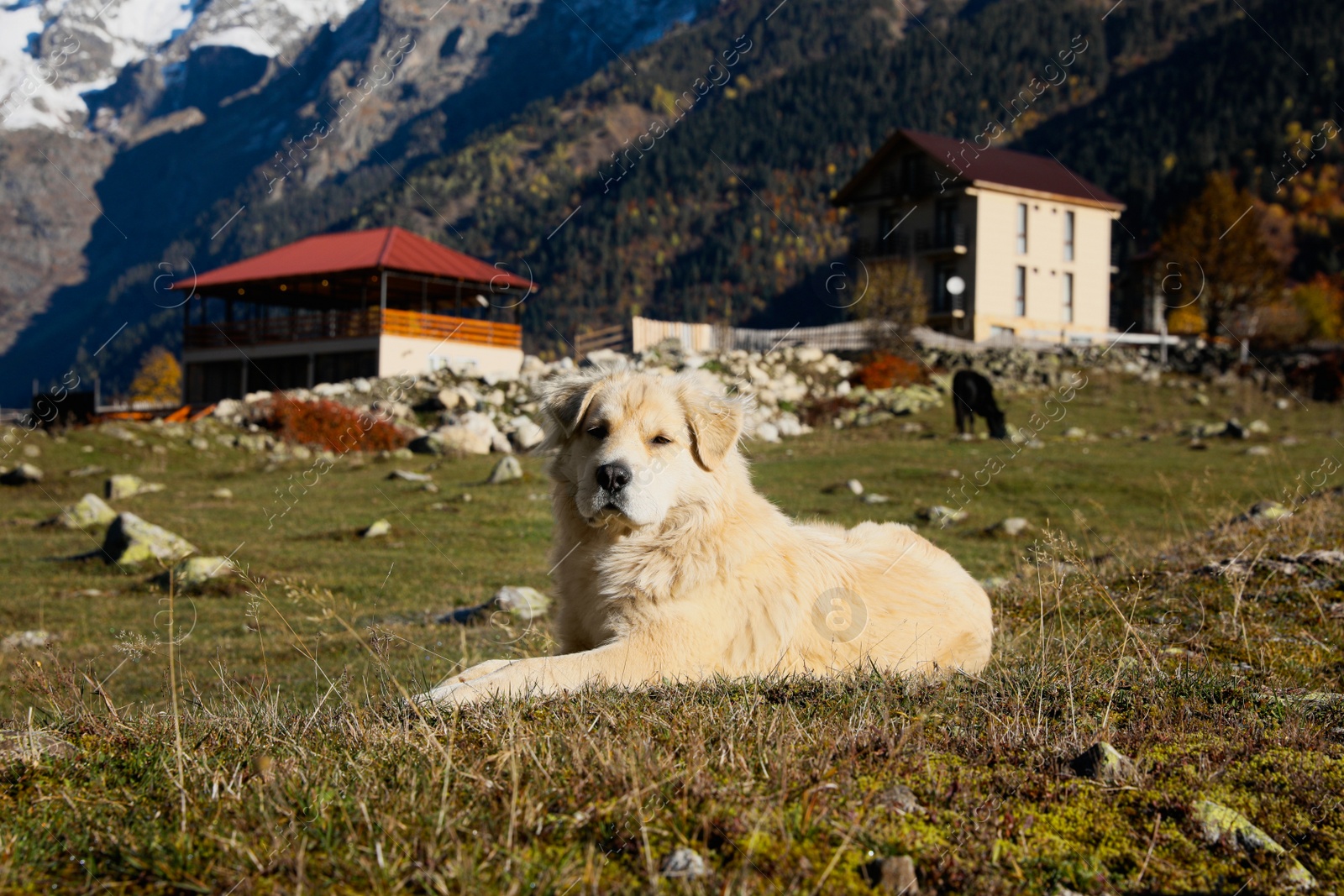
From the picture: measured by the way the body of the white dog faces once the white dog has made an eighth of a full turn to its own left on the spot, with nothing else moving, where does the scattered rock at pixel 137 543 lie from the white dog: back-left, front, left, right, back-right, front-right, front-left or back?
back-right

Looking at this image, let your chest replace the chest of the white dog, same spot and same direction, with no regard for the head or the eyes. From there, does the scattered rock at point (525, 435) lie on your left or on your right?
on your right

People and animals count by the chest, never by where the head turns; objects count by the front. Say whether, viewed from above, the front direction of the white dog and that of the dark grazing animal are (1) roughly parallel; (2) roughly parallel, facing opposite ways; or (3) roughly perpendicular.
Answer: roughly perpendicular

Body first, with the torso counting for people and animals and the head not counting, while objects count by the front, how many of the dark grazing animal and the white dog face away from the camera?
0

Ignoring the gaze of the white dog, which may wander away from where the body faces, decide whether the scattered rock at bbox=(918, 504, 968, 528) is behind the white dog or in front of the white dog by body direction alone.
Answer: behind

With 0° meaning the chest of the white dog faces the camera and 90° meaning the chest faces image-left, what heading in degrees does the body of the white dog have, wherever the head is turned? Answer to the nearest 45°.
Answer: approximately 45°

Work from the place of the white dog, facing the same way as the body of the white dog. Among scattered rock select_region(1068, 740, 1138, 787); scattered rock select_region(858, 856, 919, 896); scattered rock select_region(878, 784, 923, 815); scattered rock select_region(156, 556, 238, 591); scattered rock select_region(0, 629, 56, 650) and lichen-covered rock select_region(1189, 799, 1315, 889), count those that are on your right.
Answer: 2

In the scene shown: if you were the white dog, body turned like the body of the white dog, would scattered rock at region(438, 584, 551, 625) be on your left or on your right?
on your right

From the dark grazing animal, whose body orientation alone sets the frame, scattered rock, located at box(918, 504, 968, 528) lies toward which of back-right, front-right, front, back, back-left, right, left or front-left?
front-right

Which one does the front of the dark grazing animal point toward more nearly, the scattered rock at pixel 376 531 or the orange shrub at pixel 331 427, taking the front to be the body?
the scattered rock

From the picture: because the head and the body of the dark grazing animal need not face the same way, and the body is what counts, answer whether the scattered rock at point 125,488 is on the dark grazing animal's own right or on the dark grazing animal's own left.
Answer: on the dark grazing animal's own right

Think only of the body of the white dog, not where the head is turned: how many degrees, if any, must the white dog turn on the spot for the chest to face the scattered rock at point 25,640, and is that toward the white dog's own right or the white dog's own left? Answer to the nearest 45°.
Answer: approximately 90° to the white dog's own right

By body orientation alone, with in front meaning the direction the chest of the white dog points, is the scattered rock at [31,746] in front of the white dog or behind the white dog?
in front
